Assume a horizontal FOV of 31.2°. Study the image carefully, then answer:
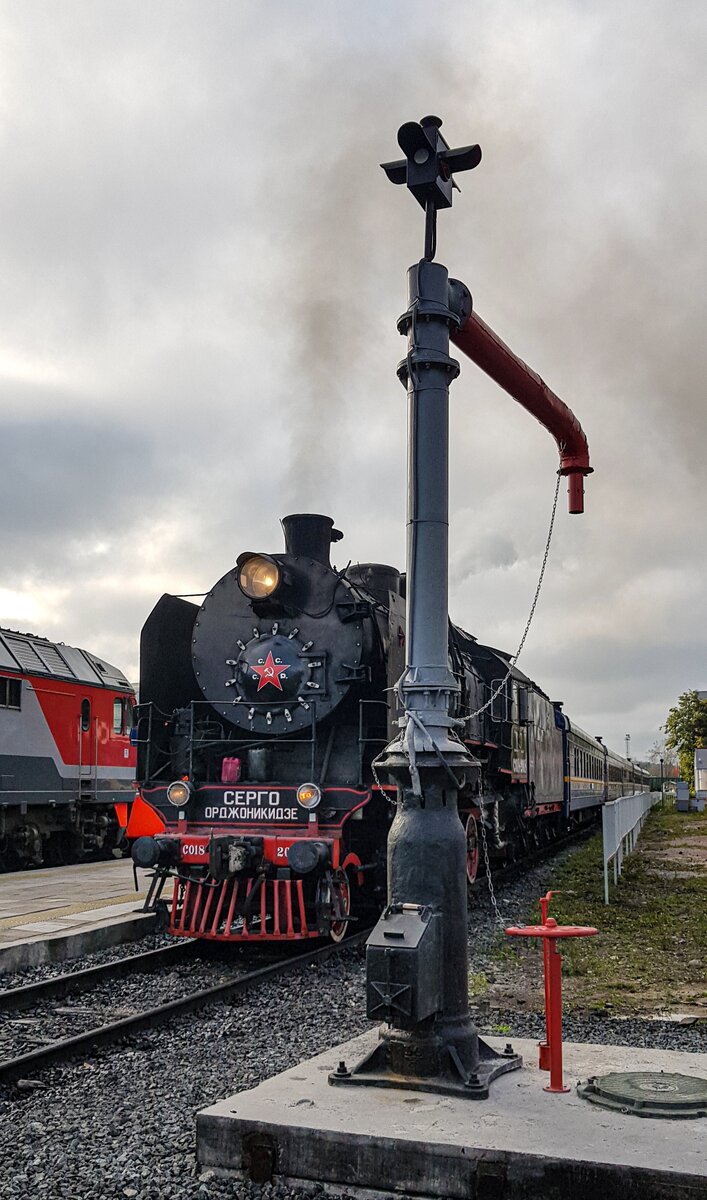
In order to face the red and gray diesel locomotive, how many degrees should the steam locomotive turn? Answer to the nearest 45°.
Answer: approximately 90° to its right

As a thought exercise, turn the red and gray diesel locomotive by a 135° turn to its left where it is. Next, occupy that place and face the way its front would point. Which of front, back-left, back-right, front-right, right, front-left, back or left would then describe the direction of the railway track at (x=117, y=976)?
left

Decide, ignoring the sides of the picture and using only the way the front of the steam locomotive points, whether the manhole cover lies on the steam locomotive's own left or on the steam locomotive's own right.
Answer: on the steam locomotive's own left

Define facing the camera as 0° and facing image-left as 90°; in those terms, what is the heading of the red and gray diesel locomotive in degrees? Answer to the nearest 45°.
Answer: approximately 225°

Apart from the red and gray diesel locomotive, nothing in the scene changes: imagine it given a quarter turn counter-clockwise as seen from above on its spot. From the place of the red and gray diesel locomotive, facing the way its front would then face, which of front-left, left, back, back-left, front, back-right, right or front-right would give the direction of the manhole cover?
back-left

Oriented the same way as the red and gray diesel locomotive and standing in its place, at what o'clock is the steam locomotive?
The steam locomotive is roughly at 4 o'clock from the red and gray diesel locomotive.

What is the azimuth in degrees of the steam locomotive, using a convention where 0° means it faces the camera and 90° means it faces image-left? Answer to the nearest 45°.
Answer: approximately 45°

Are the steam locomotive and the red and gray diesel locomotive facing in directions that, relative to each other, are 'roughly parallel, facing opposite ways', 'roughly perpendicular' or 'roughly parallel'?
roughly parallel, facing opposite ways
